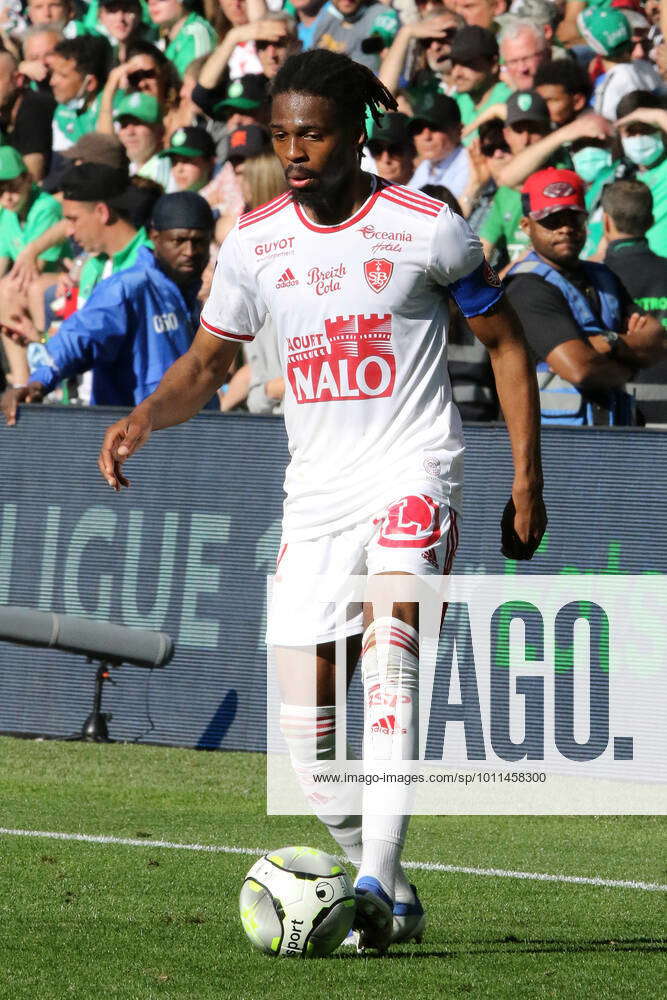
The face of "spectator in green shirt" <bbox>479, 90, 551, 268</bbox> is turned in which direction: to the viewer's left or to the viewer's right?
to the viewer's left

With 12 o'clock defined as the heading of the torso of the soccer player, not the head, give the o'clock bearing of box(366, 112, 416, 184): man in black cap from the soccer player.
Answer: The man in black cap is roughly at 6 o'clock from the soccer player.

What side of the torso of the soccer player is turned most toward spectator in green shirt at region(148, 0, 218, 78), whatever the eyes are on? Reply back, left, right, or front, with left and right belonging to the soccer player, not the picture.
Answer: back

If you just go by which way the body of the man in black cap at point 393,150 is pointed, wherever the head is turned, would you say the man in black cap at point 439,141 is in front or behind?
behind

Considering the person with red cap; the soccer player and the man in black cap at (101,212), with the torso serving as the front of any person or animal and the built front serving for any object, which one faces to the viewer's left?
the man in black cap

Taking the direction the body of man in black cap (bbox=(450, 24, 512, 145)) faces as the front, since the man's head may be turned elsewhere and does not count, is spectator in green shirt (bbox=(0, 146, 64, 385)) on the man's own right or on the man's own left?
on the man's own right

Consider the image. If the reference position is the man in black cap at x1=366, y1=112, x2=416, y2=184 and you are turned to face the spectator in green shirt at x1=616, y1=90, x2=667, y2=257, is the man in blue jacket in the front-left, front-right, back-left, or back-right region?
back-right

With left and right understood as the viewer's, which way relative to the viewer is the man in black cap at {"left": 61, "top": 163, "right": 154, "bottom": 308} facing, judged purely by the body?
facing to the left of the viewer
